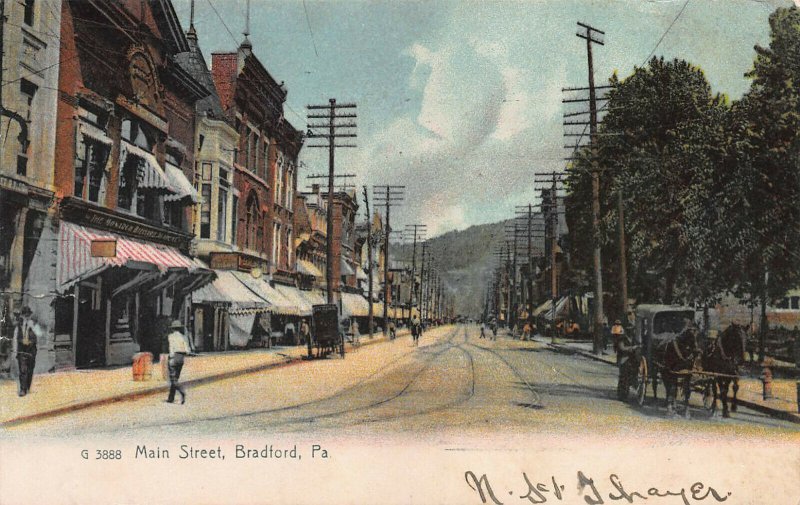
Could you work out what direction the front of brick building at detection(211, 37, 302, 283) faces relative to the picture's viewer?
facing the viewer and to the right of the viewer

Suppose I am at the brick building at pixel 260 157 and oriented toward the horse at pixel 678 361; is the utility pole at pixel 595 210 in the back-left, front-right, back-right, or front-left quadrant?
front-left

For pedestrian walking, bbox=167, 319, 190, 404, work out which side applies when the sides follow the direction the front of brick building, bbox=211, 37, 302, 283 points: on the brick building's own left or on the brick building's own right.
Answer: on the brick building's own right

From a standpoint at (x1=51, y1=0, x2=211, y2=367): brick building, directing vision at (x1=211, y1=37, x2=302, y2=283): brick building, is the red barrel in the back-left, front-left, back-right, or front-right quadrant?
back-right

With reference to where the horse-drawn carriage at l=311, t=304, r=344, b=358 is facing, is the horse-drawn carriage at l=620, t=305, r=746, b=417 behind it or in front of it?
behind

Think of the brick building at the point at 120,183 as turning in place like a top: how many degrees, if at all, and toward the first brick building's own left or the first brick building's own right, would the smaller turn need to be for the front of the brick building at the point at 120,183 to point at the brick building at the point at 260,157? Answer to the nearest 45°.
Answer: approximately 90° to the first brick building's own left

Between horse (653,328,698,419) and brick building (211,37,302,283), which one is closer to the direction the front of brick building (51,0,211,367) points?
the horse

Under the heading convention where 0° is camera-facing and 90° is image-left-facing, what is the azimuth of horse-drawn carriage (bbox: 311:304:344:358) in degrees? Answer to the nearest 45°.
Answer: approximately 180°

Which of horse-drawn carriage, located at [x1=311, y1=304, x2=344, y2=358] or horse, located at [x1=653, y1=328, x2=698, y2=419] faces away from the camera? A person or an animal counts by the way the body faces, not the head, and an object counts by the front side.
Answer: the horse-drawn carriage

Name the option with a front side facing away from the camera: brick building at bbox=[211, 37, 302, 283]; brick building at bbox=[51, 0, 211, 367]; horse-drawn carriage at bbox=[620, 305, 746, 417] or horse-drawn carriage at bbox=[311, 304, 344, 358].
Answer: horse-drawn carriage at bbox=[311, 304, 344, 358]

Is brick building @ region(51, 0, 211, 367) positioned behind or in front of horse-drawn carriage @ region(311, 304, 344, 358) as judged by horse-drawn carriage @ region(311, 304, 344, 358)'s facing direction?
behind

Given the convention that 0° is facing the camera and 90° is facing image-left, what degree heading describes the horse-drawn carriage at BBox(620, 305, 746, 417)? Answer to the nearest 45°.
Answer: approximately 315°

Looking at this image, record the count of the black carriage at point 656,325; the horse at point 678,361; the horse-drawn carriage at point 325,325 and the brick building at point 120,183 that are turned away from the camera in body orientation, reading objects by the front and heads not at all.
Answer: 1

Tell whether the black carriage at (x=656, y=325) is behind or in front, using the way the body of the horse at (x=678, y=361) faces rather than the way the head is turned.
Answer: behind

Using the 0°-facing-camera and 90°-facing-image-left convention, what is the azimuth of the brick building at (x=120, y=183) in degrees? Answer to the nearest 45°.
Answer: approximately 315°

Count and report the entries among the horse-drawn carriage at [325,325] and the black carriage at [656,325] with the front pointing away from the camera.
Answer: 1

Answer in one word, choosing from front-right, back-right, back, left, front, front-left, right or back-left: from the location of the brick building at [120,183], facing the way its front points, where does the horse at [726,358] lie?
front

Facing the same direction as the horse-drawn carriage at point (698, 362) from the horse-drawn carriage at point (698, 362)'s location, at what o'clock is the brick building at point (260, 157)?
The brick building is roughly at 6 o'clock from the horse-drawn carriage.

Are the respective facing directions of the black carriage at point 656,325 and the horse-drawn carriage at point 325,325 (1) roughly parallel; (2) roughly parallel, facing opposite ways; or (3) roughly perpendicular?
roughly parallel, facing opposite ways

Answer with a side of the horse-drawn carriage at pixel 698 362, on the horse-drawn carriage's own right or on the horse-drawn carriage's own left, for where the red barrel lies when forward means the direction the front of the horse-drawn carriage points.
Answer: on the horse-drawn carriage's own right

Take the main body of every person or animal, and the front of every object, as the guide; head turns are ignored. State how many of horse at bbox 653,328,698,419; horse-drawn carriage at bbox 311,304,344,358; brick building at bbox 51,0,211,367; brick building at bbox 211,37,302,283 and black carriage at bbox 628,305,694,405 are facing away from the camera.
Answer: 1
